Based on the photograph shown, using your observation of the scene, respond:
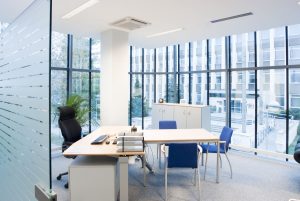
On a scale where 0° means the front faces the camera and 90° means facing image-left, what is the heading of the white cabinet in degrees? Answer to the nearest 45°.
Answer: approximately 45°

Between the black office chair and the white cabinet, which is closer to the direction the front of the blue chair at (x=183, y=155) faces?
the white cabinet

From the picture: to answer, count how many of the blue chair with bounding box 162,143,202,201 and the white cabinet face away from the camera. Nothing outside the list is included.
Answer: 1

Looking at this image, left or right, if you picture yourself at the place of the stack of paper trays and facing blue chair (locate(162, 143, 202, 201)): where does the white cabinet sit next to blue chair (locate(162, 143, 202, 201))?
left

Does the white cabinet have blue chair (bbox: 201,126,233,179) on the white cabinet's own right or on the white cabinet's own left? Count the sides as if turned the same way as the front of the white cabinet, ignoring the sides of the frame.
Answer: on the white cabinet's own left

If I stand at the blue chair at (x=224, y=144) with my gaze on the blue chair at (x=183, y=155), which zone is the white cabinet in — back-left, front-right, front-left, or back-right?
back-right

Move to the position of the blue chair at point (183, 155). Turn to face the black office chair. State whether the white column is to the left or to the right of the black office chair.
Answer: right

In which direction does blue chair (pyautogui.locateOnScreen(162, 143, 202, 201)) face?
away from the camera

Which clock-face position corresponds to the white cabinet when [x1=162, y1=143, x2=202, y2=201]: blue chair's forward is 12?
The white cabinet is roughly at 12 o'clock from the blue chair.
